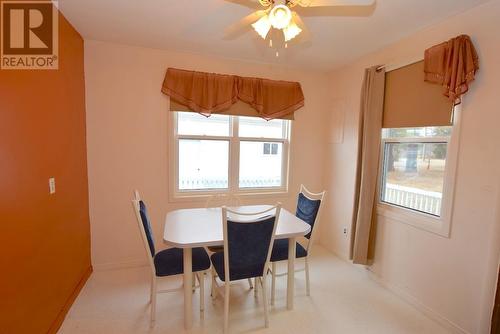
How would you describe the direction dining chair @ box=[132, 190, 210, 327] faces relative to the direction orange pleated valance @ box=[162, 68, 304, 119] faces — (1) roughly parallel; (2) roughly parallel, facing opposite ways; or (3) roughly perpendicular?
roughly perpendicular

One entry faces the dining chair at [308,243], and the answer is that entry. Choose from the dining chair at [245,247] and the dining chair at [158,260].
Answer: the dining chair at [158,260]

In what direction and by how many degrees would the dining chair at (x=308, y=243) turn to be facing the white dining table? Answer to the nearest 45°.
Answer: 0° — it already faces it

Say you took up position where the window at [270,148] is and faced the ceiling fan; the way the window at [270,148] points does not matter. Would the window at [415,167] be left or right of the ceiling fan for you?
left

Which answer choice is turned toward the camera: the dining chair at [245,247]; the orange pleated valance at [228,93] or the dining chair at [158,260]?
the orange pleated valance

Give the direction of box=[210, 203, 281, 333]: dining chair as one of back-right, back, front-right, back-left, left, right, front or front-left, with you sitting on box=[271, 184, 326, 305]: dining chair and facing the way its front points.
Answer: front

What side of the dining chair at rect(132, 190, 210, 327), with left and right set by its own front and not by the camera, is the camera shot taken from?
right

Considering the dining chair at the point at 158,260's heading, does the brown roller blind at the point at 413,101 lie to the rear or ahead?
ahead

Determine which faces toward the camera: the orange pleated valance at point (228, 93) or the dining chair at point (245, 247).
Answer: the orange pleated valance

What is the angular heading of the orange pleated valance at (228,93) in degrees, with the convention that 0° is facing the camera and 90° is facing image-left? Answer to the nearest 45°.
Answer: approximately 0°

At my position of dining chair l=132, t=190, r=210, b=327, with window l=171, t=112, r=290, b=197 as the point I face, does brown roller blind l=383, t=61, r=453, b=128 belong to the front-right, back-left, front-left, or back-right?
front-right

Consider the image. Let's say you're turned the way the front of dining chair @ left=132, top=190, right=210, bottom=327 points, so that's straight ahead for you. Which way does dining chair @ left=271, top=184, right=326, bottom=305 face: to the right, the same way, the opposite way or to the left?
the opposite way

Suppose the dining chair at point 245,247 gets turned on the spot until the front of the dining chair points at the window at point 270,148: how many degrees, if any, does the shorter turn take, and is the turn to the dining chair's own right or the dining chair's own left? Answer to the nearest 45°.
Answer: approximately 45° to the dining chair's own right

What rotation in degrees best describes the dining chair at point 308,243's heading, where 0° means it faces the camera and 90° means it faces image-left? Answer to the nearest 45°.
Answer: approximately 45°

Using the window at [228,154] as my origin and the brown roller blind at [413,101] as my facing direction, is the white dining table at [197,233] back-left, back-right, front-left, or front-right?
front-right
